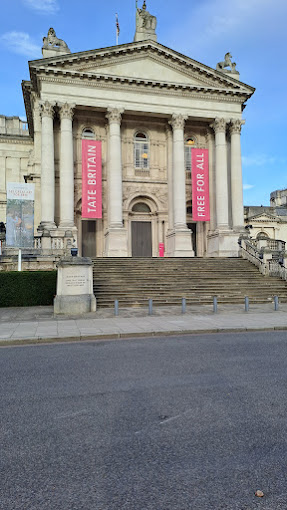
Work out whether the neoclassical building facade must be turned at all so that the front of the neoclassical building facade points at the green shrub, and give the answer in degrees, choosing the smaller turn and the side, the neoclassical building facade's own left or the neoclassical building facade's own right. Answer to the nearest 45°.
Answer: approximately 45° to the neoclassical building facade's own right

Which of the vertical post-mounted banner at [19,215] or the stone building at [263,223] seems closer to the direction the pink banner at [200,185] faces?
the vertical post-mounted banner

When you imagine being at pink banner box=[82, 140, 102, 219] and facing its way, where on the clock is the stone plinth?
The stone plinth is roughly at 12 o'clock from the pink banner.

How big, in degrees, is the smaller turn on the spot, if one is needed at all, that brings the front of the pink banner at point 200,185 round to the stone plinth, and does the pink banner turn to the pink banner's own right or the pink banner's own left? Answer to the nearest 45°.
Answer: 0° — it already faces it

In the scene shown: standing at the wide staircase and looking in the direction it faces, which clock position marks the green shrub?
The green shrub is roughly at 2 o'clock from the wide staircase.

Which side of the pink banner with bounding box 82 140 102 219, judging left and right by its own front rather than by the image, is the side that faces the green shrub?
front

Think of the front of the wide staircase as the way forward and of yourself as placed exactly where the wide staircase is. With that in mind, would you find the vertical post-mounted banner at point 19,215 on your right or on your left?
on your right

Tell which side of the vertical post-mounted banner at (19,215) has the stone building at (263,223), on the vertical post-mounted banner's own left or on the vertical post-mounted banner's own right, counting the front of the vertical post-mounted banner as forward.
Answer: on the vertical post-mounted banner's own left

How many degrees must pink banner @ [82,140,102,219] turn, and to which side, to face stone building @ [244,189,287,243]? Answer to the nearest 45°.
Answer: approximately 135° to its left
